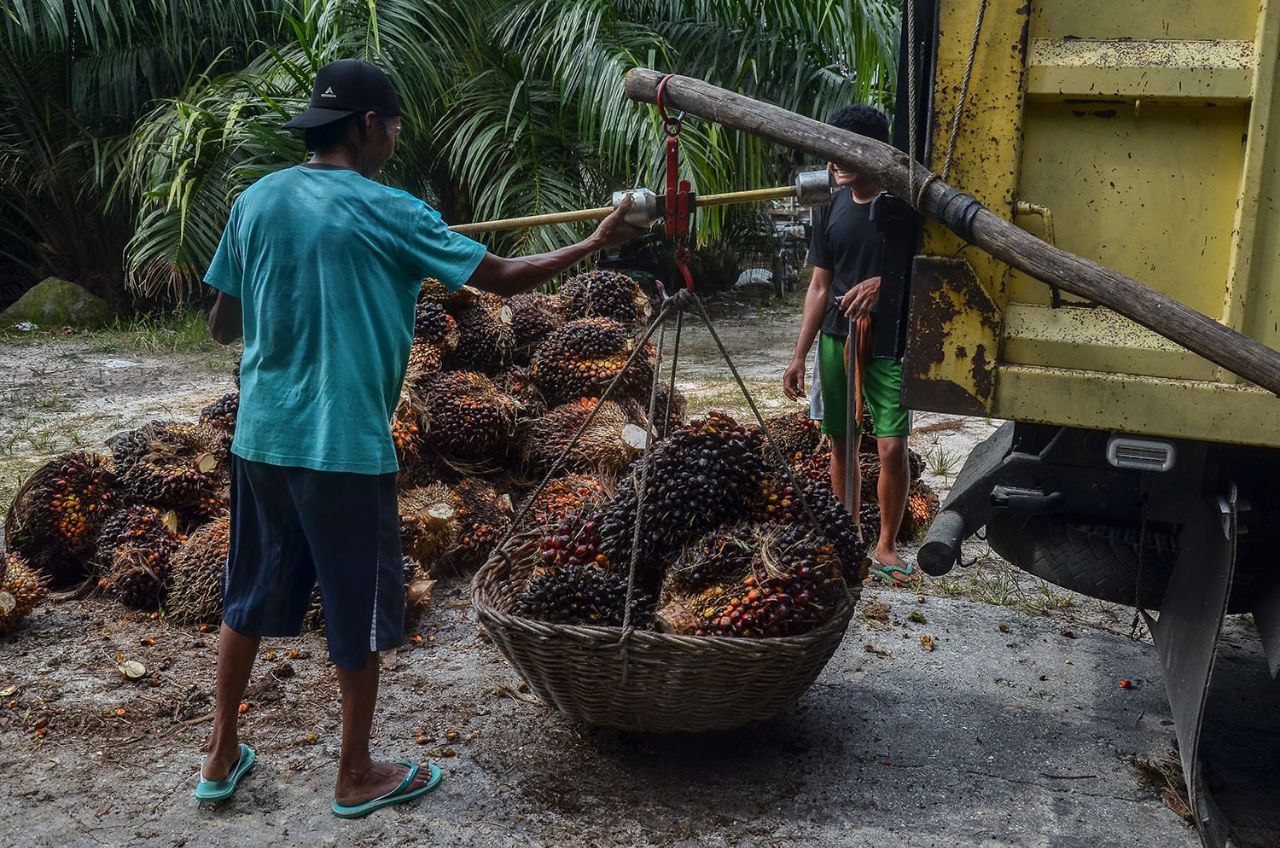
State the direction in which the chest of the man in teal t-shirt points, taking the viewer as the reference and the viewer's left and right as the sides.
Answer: facing away from the viewer and to the right of the viewer

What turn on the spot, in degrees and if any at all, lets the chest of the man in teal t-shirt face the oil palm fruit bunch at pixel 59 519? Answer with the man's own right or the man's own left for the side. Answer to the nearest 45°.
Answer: approximately 90° to the man's own left

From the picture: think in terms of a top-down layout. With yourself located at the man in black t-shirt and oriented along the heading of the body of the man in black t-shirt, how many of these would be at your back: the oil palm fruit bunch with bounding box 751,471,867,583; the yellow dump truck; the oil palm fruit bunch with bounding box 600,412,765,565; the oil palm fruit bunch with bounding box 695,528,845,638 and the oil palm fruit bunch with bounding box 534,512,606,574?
0

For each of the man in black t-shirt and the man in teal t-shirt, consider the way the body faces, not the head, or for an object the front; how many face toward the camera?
1

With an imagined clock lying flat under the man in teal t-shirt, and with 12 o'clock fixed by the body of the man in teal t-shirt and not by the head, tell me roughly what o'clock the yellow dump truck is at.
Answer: The yellow dump truck is roughly at 2 o'clock from the man in teal t-shirt.

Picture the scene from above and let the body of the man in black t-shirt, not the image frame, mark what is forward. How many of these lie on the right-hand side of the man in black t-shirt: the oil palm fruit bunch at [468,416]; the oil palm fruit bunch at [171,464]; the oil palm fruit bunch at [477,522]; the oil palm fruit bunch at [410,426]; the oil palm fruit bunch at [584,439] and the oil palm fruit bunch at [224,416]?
6

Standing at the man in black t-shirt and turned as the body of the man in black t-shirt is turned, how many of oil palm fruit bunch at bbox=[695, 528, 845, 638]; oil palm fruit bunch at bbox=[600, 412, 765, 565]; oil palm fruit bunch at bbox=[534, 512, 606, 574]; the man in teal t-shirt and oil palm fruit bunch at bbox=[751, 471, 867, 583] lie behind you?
0

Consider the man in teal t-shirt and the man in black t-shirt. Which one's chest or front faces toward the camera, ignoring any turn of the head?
the man in black t-shirt

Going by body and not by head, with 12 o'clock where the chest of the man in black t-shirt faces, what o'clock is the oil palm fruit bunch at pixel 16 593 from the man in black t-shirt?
The oil palm fruit bunch is roughly at 2 o'clock from the man in black t-shirt.

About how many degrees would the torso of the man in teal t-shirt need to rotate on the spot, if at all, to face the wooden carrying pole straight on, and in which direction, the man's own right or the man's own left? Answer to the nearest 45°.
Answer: approximately 45° to the man's own right

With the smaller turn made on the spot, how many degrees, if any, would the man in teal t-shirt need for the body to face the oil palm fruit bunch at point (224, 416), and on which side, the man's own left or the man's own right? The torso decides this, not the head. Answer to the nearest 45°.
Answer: approximately 45° to the man's own left

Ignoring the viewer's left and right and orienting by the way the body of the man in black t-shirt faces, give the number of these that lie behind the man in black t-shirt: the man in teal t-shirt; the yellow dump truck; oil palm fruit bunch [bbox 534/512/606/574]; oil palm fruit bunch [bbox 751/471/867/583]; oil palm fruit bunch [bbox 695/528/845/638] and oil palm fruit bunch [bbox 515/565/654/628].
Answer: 0

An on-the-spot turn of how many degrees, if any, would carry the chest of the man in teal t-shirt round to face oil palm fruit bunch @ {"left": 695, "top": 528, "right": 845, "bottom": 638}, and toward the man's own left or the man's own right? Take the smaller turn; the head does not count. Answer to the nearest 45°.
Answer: approximately 45° to the man's own right

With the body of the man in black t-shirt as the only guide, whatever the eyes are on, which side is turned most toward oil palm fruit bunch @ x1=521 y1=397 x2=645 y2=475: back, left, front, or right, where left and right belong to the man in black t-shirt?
right

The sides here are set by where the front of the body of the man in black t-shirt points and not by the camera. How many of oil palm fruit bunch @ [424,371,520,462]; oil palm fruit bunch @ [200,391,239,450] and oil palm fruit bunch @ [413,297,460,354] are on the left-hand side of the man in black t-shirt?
0

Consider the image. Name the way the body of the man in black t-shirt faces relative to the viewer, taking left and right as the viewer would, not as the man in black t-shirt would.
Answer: facing the viewer

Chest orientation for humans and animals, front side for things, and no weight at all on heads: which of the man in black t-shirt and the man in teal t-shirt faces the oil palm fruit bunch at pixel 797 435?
the man in teal t-shirt

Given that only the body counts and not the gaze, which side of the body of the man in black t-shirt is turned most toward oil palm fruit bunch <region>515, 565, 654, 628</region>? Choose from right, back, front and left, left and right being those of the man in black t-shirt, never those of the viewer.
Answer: front

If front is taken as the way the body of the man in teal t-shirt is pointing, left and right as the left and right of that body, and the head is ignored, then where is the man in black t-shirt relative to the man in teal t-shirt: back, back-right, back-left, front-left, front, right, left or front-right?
front
